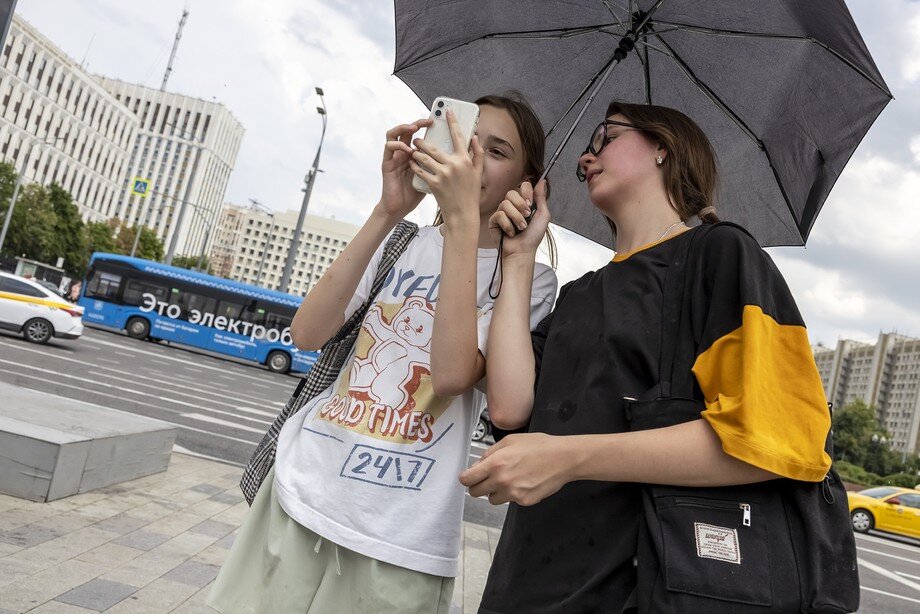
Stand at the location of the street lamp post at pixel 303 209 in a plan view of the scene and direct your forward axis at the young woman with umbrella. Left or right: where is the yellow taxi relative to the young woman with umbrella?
left

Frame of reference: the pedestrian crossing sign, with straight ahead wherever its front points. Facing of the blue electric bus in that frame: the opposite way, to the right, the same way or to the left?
to the right

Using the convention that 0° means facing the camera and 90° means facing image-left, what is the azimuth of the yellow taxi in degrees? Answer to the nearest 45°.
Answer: approximately 90°

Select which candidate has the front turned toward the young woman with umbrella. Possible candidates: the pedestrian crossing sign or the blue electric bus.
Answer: the pedestrian crossing sign

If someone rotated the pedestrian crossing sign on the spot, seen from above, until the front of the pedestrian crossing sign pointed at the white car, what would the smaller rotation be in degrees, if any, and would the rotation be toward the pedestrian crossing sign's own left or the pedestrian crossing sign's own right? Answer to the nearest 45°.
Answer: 0° — it already faces it

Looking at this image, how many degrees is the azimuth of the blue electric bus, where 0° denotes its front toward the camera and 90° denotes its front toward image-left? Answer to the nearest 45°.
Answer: approximately 90°

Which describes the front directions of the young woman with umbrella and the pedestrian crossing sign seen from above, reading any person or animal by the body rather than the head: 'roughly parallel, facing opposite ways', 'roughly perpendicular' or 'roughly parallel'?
roughly perpendicular

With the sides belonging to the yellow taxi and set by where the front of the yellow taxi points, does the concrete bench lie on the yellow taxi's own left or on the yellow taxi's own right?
on the yellow taxi's own left

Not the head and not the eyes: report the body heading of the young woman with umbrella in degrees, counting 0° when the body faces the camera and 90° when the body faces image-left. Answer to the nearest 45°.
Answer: approximately 45°
